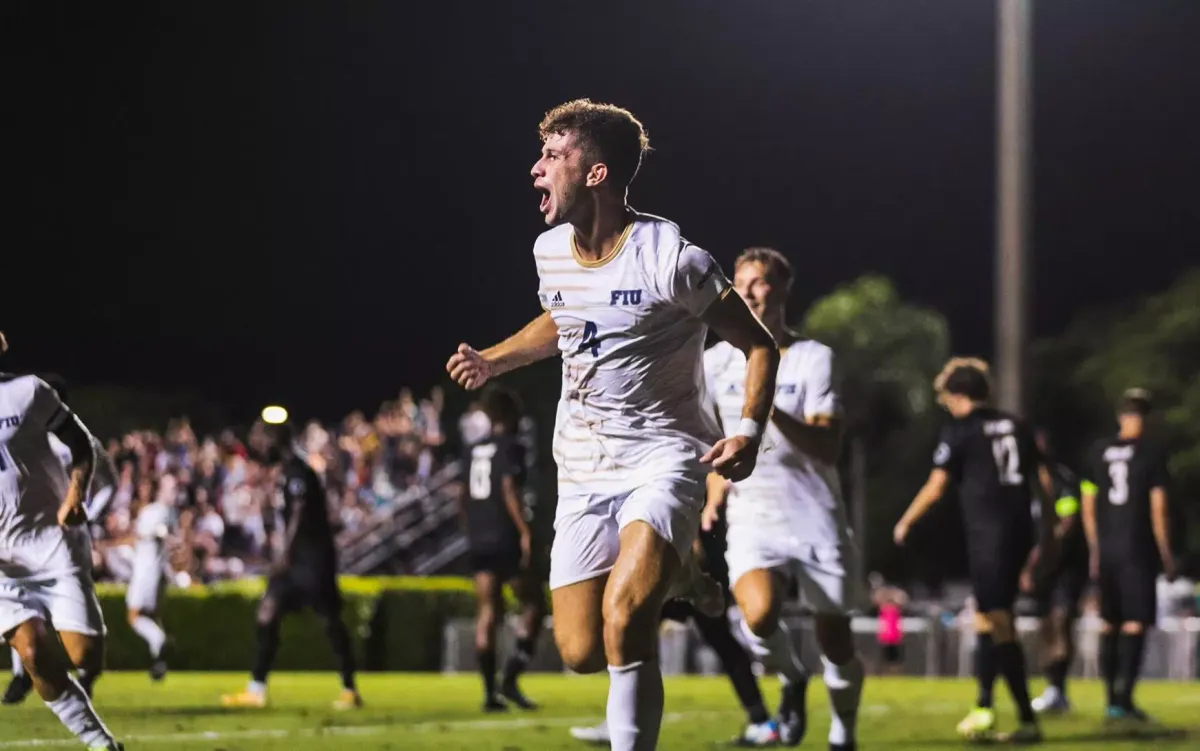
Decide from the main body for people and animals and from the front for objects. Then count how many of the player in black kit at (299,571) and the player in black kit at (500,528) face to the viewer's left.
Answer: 1

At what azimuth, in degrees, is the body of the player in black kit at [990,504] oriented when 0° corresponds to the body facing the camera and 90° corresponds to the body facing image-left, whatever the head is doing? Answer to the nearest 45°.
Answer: approximately 135°

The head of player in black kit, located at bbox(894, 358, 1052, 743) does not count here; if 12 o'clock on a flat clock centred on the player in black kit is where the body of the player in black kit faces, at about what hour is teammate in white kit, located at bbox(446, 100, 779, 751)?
The teammate in white kit is roughly at 8 o'clock from the player in black kit.

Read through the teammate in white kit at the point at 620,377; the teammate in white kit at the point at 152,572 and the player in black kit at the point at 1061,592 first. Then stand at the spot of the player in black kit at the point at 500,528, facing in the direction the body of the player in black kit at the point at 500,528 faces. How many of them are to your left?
1

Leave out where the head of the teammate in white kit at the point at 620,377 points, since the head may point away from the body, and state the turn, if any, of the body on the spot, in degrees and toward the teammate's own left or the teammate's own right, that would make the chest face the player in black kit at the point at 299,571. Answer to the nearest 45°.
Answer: approximately 135° to the teammate's own right

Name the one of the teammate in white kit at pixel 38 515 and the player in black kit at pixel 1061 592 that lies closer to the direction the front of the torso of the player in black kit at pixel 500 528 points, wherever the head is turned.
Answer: the player in black kit

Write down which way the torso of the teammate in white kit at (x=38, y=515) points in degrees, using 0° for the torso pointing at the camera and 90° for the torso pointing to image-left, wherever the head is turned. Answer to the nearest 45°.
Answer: approximately 45°

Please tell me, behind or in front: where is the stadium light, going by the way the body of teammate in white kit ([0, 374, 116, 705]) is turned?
behind
